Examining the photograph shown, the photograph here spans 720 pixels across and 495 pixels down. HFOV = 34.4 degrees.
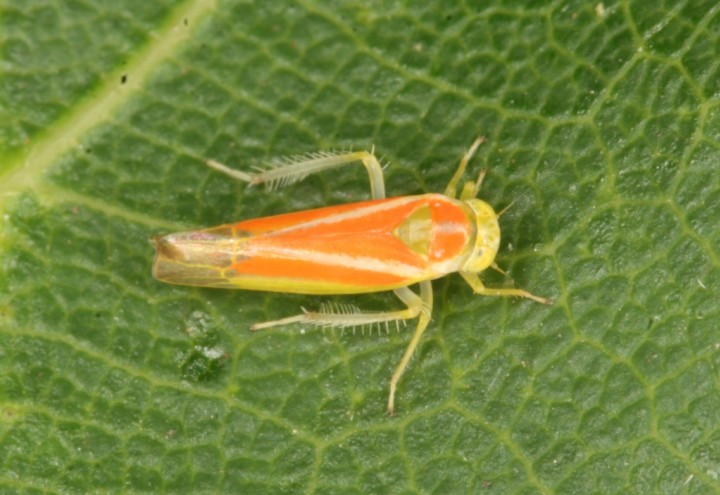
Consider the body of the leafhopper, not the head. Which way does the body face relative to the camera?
to the viewer's right
